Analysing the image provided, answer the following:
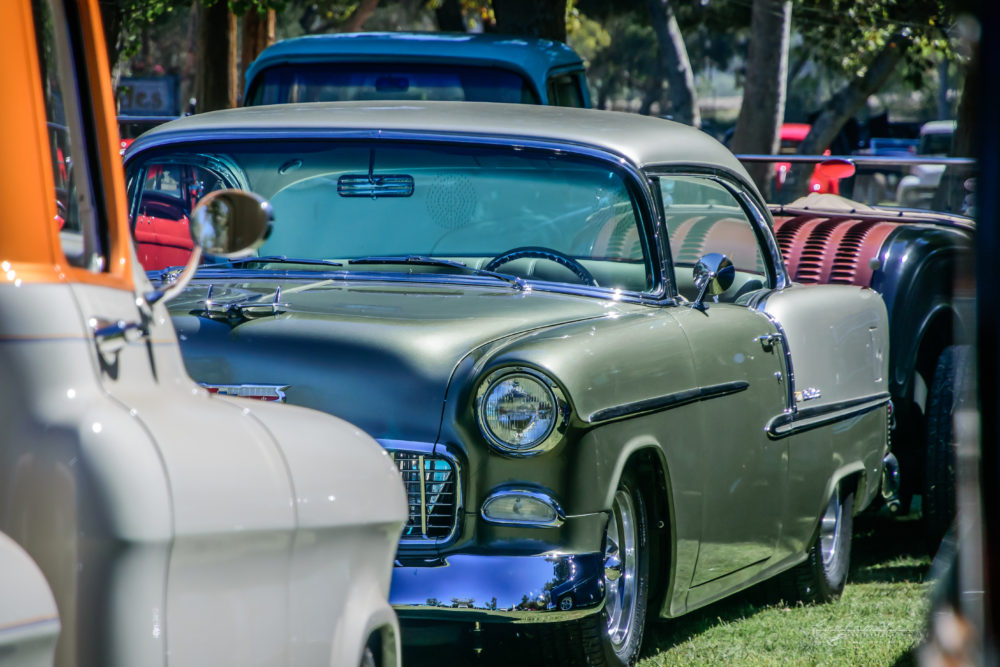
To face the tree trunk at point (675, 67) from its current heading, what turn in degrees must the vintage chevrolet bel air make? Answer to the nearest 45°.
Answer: approximately 135° to its right

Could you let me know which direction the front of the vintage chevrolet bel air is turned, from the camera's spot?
facing the viewer and to the left of the viewer

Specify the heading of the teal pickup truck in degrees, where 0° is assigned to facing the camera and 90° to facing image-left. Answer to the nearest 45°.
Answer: approximately 0°

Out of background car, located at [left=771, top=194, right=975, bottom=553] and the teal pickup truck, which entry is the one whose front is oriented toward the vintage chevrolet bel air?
the teal pickup truck

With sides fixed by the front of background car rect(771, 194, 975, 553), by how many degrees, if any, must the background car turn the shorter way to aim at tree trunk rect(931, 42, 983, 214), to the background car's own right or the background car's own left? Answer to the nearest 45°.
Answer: approximately 135° to the background car's own right

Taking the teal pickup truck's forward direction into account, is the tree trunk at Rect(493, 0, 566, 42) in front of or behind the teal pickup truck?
behind
